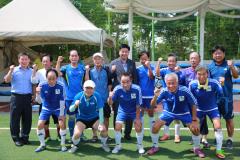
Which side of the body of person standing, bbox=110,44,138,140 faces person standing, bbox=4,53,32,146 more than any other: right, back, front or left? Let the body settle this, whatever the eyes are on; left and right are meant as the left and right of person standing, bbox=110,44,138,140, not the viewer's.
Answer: right

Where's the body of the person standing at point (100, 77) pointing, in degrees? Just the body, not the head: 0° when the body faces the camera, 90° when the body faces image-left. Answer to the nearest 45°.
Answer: approximately 0°

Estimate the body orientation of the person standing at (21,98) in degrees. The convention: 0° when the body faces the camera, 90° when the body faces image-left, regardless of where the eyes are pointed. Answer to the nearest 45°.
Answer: approximately 0°

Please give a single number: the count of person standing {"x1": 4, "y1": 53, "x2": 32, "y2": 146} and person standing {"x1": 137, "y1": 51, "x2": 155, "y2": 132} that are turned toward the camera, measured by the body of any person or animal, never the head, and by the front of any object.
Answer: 2

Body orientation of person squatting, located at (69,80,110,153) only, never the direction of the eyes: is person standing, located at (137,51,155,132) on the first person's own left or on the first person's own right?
on the first person's own left

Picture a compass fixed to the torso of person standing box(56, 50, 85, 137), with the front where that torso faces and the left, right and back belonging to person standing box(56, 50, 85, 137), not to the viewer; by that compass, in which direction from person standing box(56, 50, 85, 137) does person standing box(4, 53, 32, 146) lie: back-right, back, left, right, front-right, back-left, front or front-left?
right

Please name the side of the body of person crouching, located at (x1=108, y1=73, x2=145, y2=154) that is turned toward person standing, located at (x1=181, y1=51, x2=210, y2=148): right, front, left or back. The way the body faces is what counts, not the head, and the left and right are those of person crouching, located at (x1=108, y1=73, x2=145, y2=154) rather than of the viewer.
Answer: left
